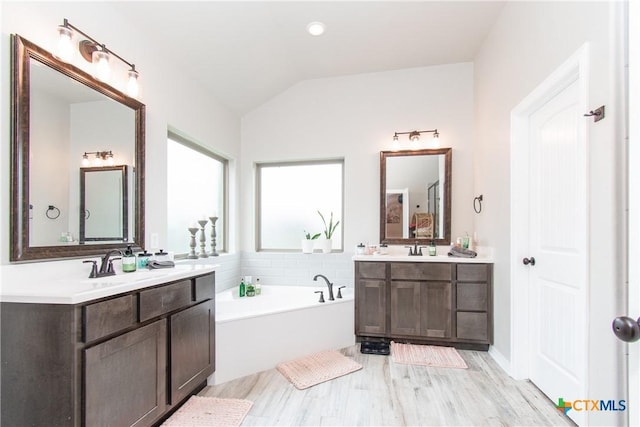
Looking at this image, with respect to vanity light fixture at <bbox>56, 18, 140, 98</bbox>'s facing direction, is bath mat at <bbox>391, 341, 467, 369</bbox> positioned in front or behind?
in front

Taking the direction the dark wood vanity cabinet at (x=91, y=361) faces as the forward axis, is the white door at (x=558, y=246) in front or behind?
in front

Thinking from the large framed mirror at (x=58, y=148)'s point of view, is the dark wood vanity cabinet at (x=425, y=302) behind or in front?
in front

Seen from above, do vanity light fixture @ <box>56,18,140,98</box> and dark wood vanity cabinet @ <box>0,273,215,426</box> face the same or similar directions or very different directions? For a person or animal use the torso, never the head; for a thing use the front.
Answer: same or similar directions

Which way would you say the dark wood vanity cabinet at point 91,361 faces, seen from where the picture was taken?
facing the viewer and to the right of the viewer

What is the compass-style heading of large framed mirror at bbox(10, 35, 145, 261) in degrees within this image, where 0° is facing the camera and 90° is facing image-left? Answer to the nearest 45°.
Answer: approximately 315°

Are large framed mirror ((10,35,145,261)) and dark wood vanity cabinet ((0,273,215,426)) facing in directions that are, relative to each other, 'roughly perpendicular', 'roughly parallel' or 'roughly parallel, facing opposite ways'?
roughly parallel

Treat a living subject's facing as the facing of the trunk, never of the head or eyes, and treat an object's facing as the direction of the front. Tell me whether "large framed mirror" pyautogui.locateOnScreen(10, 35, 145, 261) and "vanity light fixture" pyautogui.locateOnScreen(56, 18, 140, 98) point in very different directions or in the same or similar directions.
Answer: same or similar directions

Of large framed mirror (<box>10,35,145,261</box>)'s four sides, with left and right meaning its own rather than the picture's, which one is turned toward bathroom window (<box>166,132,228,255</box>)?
left

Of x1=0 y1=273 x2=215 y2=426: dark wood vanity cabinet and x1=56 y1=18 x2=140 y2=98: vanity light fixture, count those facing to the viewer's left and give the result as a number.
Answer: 0

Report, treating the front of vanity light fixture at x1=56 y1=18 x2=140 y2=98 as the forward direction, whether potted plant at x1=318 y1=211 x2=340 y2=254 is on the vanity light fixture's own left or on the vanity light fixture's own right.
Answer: on the vanity light fixture's own left
